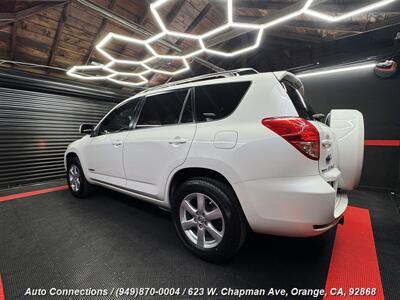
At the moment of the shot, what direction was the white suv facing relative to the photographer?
facing away from the viewer and to the left of the viewer

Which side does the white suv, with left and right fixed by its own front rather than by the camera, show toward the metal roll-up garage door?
front
